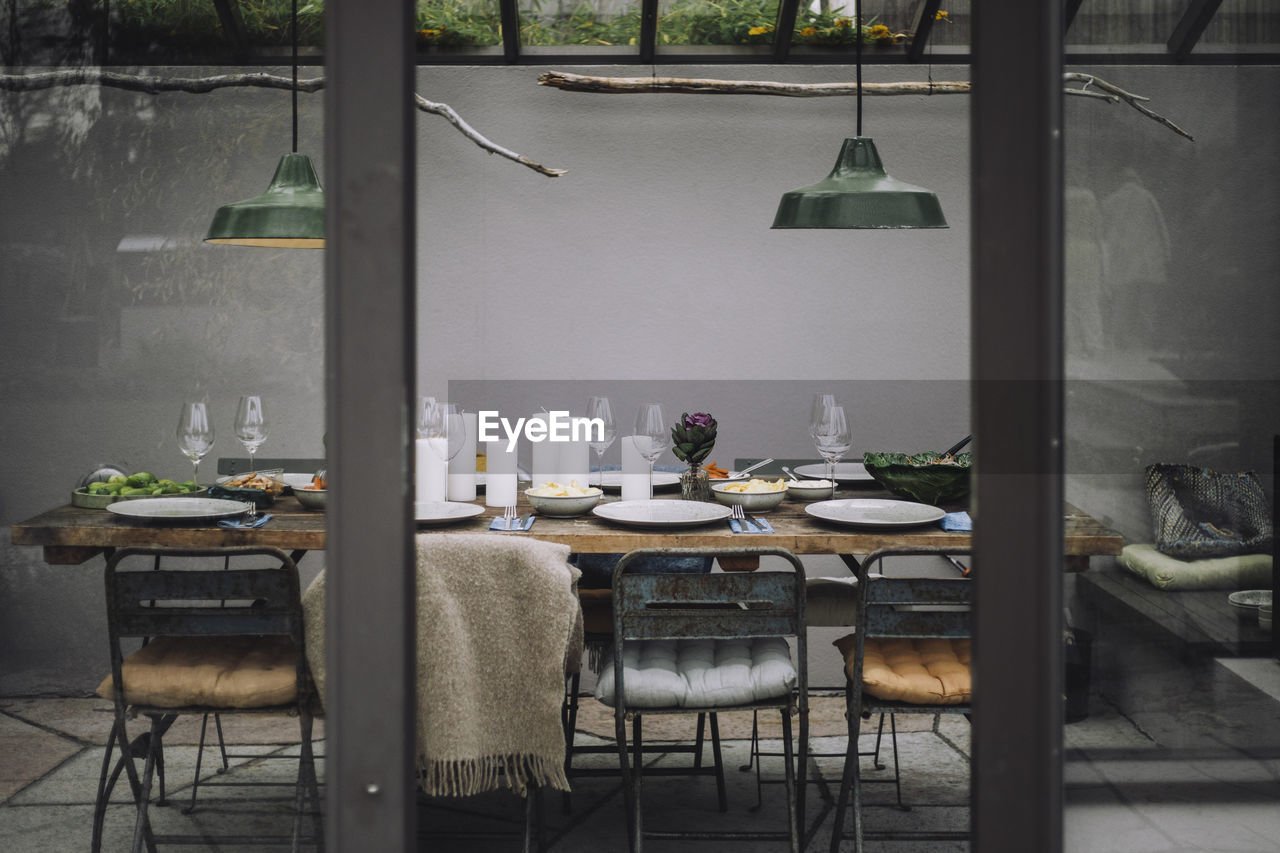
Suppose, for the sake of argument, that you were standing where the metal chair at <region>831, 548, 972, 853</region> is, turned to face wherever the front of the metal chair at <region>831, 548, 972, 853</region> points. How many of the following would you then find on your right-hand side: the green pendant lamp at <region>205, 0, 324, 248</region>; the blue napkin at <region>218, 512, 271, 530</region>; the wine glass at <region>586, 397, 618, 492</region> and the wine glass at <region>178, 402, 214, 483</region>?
0

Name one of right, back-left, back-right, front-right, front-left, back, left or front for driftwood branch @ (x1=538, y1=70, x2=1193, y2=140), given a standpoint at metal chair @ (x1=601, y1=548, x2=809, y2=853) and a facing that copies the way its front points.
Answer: front

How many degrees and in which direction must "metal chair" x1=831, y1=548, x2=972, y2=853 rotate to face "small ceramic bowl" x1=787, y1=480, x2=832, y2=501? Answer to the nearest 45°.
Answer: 0° — it already faces it

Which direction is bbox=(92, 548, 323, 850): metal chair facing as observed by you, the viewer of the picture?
facing away from the viewer

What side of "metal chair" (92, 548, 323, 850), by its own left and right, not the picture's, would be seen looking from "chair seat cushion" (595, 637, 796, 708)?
right

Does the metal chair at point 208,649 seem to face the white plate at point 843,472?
no

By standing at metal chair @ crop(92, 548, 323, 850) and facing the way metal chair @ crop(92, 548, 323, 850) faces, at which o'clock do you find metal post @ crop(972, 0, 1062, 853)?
The metal post is roughly at 5 o'clock from the metal chair.

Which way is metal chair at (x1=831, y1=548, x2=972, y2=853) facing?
away from the camera

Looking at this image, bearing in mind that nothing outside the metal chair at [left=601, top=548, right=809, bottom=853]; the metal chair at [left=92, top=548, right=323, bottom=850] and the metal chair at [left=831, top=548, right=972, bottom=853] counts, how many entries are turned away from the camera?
3

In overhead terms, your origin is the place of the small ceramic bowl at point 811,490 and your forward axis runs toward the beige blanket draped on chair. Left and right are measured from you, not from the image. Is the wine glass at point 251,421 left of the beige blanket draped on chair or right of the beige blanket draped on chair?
right

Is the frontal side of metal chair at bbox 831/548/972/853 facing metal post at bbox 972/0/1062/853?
no

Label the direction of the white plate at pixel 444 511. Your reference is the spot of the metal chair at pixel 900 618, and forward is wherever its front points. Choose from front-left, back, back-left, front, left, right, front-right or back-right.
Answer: left

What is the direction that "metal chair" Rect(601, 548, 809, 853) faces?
away from the camera

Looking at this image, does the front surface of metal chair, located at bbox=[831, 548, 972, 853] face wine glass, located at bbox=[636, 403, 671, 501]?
no

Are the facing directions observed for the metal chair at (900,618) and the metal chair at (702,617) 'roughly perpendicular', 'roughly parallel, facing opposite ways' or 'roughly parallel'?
roughly parallel
